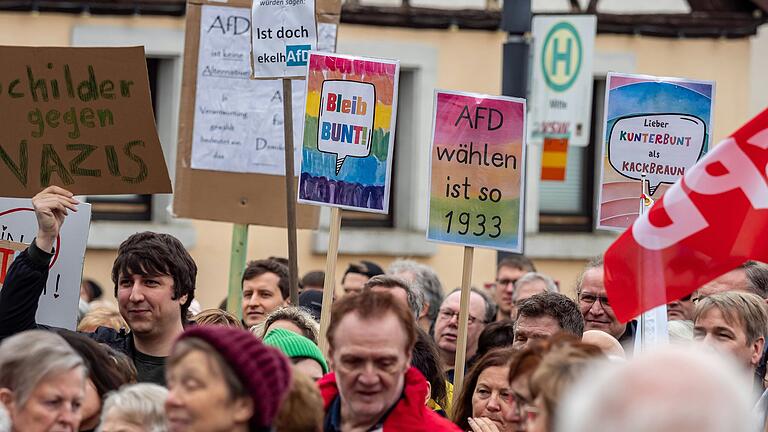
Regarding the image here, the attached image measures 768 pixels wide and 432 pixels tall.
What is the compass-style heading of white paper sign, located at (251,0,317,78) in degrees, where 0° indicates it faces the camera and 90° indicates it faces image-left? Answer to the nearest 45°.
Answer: approximately 0°

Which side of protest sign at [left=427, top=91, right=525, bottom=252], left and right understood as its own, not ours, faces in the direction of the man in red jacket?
front

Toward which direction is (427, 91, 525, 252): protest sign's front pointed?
toward the camera

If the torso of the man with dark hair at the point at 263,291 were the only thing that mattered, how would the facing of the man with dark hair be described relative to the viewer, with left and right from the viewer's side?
facing the viewer and to the left of the viewer

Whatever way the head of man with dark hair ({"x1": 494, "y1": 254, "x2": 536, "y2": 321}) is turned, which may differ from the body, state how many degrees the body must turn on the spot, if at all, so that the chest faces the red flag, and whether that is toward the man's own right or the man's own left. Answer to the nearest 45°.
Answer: approximately 45° to the man's own left

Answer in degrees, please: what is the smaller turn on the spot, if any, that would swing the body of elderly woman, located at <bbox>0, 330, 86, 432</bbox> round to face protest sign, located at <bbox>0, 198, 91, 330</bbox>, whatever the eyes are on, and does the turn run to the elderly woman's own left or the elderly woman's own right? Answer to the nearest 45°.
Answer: approximately 135° to the elderly woman's own left

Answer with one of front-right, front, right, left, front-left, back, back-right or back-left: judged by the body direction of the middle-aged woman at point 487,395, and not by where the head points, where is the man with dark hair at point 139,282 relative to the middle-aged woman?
front-right

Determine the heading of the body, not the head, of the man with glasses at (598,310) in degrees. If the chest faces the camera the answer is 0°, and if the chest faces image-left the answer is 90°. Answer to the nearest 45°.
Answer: approximately 45°

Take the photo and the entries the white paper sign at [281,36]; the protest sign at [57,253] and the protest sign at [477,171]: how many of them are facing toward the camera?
3
